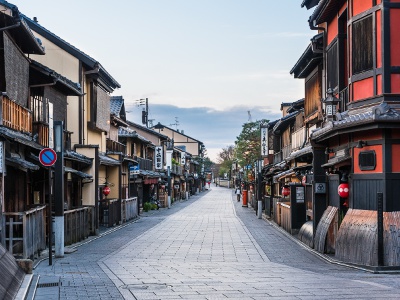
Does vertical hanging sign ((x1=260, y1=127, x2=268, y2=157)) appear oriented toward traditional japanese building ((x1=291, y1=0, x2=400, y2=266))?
yes

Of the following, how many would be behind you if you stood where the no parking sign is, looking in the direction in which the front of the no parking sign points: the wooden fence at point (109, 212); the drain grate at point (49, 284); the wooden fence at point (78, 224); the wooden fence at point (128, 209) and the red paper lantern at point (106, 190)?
4

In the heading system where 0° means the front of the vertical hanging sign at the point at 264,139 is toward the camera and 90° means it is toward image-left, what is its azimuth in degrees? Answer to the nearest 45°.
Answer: approximately 0°

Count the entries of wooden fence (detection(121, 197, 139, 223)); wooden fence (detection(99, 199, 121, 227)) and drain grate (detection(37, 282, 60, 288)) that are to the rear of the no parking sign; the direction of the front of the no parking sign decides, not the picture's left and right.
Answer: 2

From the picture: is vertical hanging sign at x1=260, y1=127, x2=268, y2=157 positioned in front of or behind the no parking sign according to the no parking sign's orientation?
behind

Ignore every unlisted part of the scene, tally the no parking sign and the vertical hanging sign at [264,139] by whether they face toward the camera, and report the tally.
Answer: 2

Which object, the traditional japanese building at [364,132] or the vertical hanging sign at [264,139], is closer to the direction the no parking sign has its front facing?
the traditional japanese building

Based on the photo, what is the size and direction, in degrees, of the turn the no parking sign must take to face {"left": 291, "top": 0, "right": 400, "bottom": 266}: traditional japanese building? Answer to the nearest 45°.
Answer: approximately 90° to its left

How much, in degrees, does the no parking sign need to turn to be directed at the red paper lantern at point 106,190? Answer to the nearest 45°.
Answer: approximately 180°

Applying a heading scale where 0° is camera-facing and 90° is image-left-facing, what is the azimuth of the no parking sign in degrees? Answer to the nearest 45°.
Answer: approximately 0°

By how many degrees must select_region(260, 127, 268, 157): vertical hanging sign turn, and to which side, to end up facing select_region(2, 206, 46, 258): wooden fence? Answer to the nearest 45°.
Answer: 0° — it already faces it

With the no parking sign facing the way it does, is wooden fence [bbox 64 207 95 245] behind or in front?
behind
